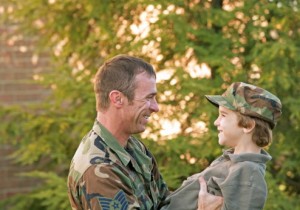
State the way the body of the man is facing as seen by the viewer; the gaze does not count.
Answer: to the viewer's right

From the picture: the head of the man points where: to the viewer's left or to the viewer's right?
to the viewer's right

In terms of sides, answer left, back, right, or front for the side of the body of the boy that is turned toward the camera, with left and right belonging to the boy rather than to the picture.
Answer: left

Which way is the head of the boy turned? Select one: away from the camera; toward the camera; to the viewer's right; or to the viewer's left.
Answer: to the viewer's left
